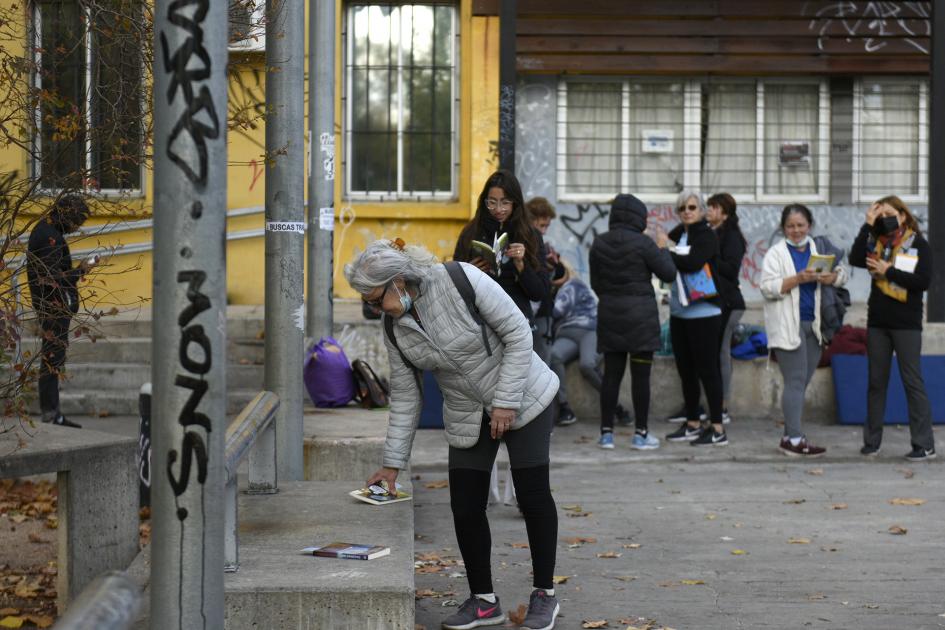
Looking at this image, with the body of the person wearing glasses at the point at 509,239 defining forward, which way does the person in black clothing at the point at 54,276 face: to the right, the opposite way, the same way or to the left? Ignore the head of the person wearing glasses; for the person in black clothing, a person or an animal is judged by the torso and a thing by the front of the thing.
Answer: to the left

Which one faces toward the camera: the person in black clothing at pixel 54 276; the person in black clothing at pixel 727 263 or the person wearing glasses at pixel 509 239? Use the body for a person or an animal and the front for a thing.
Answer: the person wearing glasses

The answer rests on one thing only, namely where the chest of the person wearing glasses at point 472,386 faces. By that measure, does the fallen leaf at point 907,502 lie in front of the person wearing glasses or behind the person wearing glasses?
behind

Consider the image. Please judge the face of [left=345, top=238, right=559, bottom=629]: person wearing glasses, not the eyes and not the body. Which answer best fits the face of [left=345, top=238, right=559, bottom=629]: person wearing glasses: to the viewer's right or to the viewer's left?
to the viewer's left

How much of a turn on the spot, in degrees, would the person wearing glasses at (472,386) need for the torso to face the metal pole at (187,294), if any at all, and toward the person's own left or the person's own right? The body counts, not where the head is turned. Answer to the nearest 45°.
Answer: approximately 45° to the person's own left

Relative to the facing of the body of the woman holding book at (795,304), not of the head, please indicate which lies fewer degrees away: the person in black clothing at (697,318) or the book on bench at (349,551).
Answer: the book on bench

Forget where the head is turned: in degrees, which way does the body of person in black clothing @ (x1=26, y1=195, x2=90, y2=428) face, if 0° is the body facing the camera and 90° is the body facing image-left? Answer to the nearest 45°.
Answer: approximately 270°

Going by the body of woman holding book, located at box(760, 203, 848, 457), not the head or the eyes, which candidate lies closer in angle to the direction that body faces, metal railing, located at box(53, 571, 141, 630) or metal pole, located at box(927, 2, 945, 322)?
the metal railing

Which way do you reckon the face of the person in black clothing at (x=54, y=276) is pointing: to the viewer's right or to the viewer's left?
to the viewer's right
